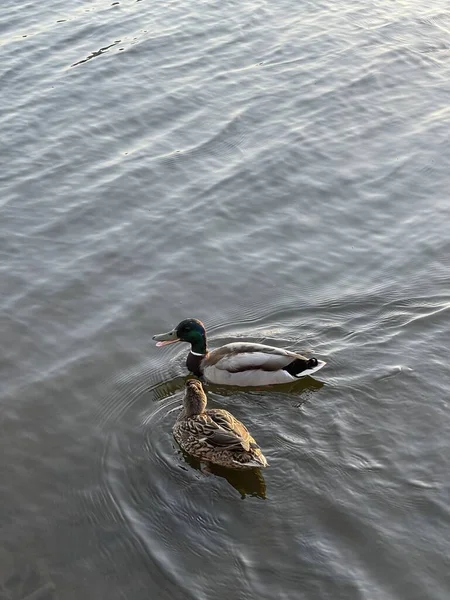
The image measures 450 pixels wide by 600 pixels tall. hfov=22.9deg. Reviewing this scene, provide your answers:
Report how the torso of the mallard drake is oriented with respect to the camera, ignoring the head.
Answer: to the viewer's left

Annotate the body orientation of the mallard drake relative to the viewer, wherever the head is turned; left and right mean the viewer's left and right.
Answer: facing to the left of the viewer
